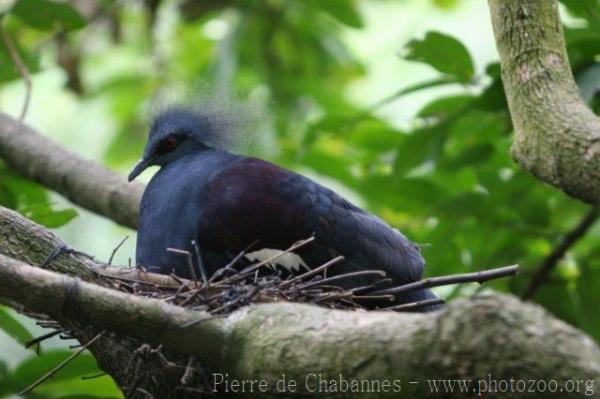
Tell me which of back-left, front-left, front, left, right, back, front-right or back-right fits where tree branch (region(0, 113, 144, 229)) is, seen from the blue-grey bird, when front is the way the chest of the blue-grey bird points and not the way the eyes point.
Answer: front-right

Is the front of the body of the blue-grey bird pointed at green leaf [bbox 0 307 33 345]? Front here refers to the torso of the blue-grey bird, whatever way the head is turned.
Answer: yes

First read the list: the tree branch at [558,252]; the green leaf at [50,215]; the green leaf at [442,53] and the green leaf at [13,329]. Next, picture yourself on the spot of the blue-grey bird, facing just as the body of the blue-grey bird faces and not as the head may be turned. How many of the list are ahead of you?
2

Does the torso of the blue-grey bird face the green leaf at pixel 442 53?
no

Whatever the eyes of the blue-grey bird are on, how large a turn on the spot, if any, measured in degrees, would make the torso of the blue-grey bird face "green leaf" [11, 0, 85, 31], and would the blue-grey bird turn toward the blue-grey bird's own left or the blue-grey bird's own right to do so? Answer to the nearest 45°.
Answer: approximately 45° to the blue-grey bird's own right

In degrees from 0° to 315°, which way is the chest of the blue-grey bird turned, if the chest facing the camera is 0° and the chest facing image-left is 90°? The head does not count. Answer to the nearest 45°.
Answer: approximately 90°

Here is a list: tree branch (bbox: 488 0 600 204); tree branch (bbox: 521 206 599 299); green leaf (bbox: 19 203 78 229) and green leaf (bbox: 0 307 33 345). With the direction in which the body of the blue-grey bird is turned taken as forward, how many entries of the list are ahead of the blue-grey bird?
2

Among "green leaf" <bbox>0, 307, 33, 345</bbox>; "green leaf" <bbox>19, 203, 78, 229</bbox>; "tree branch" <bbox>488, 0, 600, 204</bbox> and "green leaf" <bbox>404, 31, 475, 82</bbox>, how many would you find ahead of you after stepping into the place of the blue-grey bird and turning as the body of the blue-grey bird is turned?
2

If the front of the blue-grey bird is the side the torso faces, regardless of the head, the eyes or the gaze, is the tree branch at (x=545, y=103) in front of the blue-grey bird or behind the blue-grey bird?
behind

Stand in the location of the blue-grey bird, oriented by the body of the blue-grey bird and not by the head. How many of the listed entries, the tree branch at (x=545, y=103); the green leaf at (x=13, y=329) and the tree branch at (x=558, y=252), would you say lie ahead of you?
1

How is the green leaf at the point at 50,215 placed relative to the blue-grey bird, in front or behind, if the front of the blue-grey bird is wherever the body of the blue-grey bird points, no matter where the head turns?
in front
